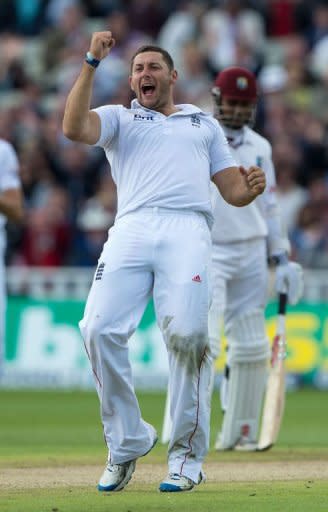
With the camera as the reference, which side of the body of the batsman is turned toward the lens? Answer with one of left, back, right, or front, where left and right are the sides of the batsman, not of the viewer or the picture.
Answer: front

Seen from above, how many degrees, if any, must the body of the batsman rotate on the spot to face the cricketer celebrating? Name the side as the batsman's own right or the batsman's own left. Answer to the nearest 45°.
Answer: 0° — they already face them

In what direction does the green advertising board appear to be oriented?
toward the camera

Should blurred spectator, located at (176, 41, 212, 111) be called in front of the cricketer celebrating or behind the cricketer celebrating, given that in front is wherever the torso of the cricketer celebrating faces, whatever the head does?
behind

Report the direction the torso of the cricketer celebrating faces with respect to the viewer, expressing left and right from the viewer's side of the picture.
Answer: facing the viewer

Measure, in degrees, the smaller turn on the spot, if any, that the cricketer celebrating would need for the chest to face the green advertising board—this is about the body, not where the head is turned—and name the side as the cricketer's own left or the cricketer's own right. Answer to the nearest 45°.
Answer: approximately 180°

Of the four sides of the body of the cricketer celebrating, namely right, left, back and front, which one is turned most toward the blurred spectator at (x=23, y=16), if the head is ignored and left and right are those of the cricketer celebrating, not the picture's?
back

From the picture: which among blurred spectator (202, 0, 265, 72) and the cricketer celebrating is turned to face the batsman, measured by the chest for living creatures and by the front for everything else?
the blurred spectator

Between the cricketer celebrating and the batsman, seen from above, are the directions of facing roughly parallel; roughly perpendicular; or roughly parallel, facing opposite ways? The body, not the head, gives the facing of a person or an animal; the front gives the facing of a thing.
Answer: roughly parallel

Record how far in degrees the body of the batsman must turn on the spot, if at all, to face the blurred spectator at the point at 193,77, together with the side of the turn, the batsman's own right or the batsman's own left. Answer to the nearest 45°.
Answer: approximately 180°
